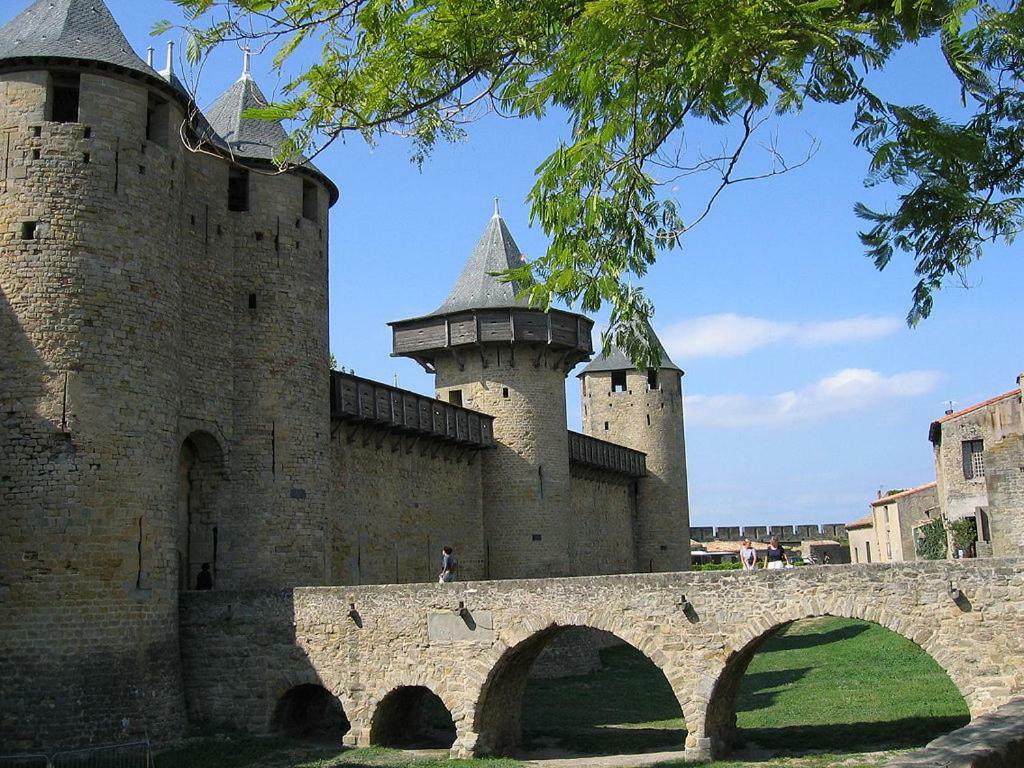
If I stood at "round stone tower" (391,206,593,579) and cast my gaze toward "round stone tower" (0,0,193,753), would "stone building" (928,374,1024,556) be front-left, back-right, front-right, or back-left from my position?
back-left

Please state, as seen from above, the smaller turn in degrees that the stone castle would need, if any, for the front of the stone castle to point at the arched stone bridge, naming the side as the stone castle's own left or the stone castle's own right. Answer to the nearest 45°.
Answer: approximately 45° to the stone castle's own left

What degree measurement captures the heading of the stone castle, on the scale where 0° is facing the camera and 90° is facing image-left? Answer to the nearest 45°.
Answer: approximately 315°

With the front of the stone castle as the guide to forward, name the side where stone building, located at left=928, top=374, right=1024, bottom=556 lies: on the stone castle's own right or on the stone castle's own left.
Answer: on the stone castle's own left

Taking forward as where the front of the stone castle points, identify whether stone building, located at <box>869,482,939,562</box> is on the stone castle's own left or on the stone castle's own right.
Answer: on the stone castle's own left
